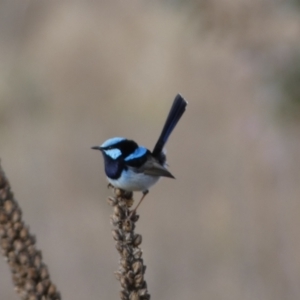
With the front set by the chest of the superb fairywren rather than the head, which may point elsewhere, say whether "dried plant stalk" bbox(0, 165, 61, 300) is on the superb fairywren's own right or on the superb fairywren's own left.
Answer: on the superb fairywren's own left

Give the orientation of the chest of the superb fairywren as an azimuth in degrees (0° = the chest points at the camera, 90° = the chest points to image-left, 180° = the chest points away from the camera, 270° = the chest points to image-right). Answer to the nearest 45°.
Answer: approximately 90°
